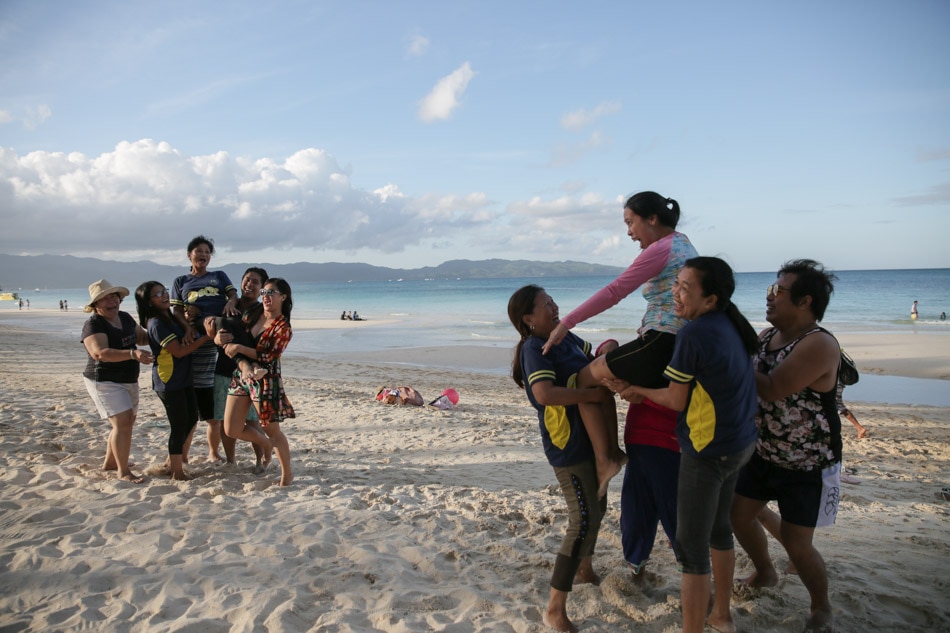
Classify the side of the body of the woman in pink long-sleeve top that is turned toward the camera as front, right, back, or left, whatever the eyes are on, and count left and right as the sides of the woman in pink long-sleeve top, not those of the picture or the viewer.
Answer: left

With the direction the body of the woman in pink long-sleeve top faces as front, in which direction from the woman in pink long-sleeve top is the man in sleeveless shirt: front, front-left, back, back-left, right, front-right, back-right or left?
back

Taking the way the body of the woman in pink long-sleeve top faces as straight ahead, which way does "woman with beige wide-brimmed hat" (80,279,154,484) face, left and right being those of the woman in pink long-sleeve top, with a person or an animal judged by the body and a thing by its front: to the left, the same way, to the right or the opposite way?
the opposite way

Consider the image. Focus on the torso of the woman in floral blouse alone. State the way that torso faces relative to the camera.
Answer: to the viewer's left

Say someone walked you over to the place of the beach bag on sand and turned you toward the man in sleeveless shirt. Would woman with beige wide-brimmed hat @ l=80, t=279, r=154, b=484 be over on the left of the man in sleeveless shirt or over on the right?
right

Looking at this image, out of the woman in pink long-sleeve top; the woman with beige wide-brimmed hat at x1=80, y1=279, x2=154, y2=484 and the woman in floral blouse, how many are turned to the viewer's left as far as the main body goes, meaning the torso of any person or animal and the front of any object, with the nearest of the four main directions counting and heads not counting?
2

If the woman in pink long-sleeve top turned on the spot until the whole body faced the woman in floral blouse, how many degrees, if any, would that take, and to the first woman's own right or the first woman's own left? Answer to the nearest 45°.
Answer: approximately 45° to the first woman's own right

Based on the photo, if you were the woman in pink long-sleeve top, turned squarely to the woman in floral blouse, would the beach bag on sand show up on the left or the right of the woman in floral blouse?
right

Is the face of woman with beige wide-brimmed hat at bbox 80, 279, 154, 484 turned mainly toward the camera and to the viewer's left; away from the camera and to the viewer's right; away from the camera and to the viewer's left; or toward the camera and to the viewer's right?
toward the camera and to the viewer's right

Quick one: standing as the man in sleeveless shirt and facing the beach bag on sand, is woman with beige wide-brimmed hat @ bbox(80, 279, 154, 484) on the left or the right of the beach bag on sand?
left

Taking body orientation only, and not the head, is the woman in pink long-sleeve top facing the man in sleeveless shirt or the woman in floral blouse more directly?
the woman in floral blouse

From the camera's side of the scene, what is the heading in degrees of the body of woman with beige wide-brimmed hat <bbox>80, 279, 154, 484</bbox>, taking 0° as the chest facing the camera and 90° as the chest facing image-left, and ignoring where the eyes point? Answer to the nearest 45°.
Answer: approximately 315°

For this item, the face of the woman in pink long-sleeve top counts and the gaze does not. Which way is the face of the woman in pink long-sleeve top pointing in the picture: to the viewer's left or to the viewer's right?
to the viewer's left
